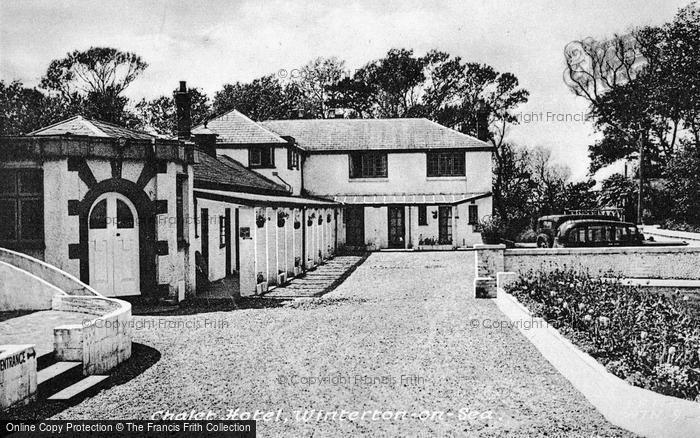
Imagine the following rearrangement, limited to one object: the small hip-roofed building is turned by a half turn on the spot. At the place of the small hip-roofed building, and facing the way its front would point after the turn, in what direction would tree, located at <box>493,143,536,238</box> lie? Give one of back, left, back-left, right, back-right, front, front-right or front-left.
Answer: front-right

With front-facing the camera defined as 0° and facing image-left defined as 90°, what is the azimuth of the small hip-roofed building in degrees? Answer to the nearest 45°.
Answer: approximately 0°

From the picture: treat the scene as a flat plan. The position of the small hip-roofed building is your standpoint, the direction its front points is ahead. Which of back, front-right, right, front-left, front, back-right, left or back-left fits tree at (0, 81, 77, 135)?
back

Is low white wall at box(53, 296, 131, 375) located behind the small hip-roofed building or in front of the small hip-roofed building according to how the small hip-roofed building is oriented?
in front

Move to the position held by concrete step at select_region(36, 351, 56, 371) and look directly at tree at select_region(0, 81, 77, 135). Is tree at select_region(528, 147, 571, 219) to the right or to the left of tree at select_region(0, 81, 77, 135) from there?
right

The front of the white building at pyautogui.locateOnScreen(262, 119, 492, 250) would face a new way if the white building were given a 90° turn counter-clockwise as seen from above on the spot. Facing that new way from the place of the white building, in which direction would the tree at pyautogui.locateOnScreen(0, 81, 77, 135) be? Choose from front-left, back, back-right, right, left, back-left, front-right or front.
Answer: back

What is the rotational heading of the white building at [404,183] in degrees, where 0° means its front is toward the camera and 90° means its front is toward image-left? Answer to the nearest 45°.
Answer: approximately 0°
